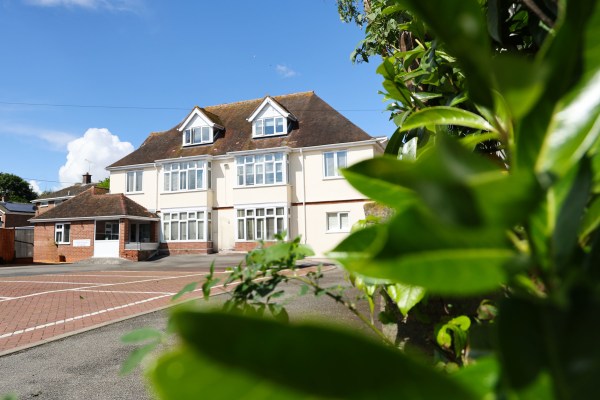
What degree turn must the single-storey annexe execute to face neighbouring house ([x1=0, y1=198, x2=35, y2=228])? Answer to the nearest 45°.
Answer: approximately 180°

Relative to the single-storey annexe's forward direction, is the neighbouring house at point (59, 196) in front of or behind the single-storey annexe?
behind

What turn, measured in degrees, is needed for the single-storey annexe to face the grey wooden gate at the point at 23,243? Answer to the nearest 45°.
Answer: approximately 135° to its right

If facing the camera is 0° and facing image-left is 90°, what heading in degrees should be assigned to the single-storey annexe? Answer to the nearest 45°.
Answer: approximately 0°

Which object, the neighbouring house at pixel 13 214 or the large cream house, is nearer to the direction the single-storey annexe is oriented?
the large cream house

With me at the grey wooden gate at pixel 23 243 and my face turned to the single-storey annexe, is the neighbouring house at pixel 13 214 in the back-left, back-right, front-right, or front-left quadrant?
back-left

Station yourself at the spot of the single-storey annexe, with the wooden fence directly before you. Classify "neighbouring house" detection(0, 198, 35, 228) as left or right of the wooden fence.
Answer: right
